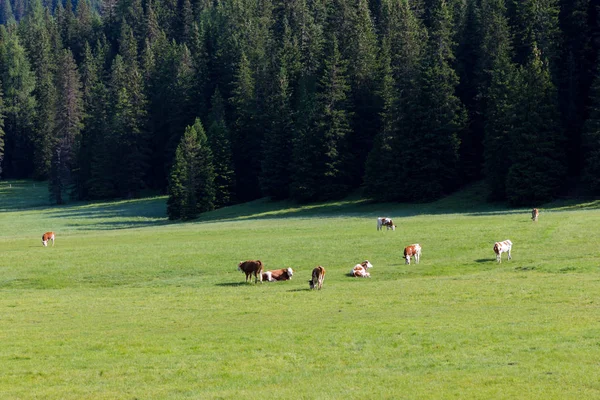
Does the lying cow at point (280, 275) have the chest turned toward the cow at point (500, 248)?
yes

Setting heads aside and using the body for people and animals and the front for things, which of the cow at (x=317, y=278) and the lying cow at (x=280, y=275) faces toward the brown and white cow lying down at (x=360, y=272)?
the lying cow

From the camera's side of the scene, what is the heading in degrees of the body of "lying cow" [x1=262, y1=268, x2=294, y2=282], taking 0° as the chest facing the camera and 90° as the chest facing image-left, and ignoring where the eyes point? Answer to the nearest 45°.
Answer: approximately 270°

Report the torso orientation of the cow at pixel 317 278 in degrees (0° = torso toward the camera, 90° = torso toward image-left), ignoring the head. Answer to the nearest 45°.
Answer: approximately 45°

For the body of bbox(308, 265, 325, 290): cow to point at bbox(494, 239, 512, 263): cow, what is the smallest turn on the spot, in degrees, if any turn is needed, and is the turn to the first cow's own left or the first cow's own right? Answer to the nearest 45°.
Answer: approximately 180°

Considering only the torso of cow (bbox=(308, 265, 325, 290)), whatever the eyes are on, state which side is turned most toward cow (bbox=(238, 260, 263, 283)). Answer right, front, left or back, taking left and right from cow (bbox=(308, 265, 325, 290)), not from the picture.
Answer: right
